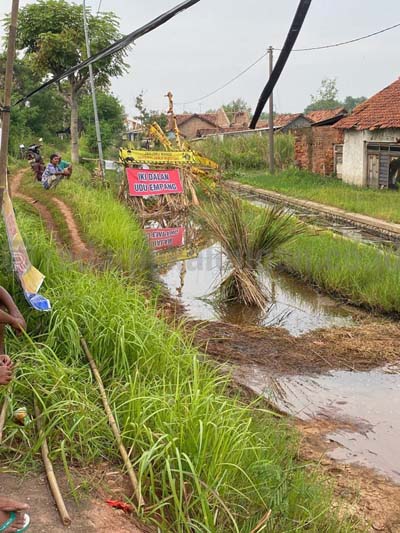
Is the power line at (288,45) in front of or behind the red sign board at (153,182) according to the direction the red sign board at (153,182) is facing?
in front

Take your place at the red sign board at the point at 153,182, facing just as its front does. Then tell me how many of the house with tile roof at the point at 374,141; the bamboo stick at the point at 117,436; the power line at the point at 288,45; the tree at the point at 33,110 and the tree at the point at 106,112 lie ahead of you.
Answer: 2

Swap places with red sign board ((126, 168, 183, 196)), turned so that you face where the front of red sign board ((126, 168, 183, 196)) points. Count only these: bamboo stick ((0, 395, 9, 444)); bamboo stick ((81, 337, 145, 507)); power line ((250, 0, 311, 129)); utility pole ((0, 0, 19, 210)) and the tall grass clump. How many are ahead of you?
5

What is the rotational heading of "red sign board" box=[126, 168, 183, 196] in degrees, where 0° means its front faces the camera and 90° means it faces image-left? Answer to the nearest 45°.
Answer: approximately 0°

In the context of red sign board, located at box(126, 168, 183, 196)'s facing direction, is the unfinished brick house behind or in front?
behind

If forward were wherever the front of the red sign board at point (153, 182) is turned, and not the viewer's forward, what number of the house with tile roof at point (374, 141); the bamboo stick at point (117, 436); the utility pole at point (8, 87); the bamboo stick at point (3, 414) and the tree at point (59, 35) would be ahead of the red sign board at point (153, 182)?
3

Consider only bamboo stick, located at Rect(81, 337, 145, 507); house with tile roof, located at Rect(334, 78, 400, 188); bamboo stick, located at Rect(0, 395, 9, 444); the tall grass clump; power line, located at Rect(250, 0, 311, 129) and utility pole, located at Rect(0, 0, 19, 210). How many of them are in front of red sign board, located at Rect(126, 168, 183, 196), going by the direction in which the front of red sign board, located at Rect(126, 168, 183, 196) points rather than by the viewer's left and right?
5

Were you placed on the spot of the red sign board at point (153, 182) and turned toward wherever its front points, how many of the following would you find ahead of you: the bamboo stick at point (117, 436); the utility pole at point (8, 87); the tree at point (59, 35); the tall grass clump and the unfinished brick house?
3

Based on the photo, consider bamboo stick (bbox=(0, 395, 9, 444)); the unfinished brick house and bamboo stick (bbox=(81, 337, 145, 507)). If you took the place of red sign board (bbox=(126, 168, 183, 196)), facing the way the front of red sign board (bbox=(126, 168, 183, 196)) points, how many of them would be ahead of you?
2

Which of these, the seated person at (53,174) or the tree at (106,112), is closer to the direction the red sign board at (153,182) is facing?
the seated person

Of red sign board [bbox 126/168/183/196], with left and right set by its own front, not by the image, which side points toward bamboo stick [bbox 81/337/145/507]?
front

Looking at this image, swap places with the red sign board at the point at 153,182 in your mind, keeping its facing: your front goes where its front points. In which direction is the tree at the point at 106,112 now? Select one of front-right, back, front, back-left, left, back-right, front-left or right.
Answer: back

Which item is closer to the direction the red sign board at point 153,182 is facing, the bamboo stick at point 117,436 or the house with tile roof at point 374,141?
the bamboo stick

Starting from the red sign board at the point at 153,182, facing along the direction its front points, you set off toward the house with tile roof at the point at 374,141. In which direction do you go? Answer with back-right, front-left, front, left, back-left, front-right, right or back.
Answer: back-left

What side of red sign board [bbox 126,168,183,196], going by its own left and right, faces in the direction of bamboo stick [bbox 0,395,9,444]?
front

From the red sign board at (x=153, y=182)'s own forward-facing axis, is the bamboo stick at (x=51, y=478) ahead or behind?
ahead
